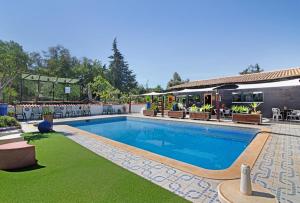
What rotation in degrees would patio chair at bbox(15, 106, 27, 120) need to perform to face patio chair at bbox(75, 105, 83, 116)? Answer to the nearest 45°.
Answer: approximately 45° to its left

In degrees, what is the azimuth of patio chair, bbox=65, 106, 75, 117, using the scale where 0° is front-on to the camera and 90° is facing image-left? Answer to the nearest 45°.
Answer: approximately 315°

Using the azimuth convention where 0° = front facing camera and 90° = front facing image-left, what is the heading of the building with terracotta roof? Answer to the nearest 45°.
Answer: approximately 45°

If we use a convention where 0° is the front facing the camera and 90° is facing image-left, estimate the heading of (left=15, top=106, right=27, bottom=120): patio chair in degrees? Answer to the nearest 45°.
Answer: approximately 315°

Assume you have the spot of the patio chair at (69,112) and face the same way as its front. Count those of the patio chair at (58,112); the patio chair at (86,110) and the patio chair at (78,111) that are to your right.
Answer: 1

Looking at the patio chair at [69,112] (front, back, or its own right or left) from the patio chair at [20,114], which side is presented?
right

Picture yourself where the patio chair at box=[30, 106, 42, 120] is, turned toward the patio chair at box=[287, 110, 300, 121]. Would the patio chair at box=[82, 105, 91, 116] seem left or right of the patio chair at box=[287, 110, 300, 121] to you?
left

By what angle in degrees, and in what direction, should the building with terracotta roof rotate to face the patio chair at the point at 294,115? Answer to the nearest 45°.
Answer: approximately 90° to its left

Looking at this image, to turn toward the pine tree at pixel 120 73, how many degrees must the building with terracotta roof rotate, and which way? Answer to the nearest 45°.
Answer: approximately 90° to its right
